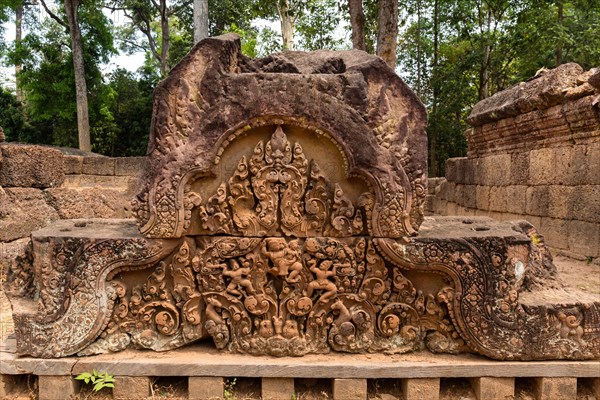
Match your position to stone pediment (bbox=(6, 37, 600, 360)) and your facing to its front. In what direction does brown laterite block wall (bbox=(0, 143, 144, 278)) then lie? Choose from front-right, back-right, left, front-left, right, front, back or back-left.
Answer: back-right

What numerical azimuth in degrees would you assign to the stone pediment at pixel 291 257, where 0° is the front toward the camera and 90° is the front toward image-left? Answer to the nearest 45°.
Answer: approximately 0°

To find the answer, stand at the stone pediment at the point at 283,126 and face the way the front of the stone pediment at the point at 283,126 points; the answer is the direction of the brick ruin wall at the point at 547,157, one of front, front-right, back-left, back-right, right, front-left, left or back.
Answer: back-left

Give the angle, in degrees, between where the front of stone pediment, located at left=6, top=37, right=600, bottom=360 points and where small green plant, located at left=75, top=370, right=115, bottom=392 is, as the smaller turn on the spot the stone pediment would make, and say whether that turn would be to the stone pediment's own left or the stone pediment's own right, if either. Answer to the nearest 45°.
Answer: approximately 90° to the stone pediment's own right

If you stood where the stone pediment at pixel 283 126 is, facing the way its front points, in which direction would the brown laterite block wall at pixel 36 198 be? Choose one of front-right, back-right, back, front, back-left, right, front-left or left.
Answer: back-right
